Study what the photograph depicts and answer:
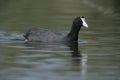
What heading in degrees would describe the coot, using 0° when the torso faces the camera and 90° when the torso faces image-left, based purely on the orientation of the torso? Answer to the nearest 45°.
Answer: approximately 270°
